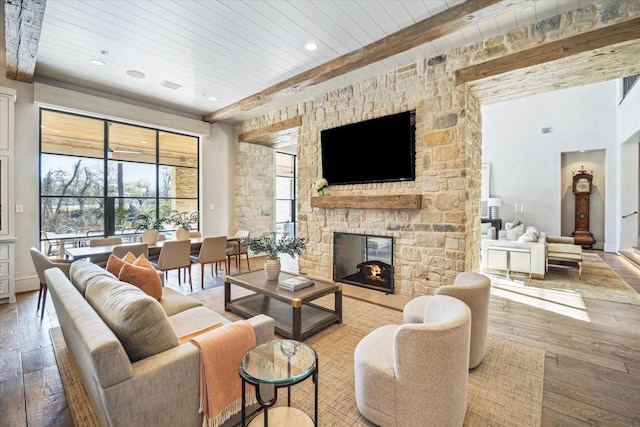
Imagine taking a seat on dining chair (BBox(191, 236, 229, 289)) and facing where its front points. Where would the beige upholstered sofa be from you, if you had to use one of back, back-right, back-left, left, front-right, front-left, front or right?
back-left

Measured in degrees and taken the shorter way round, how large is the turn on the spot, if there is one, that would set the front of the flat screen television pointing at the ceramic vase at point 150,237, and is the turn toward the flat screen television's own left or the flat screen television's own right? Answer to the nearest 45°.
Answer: approximately 45° to the flat screen television's own right

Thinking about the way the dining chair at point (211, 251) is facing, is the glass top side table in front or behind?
behind

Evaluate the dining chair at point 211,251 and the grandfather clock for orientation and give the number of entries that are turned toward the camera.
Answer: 1

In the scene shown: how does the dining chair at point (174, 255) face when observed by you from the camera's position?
facing away from the viewer and to the left of the viewer

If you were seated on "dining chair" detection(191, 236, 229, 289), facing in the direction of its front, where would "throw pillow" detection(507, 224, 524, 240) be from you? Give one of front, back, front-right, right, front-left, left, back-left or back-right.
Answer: back-right

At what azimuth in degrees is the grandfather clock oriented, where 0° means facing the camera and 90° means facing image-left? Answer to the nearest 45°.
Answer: approximately 0°

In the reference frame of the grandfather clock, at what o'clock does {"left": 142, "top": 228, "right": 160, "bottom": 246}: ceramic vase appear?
The ceramic vase is roughly at 1 o'clock from the grandfather clock.

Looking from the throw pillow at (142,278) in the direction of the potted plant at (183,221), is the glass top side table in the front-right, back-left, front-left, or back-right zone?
back-right

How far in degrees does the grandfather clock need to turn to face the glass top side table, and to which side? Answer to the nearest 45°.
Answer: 0° — it already faces it

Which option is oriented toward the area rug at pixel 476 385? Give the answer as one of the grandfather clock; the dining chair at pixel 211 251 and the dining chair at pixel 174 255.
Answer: the grandfather clock

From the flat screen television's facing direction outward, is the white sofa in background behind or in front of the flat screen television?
behind

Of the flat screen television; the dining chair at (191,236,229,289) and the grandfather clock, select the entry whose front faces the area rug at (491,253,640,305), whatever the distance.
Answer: the grandfather clock

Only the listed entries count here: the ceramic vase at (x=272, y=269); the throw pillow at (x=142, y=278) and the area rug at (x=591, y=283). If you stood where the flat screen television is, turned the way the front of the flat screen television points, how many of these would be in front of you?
2

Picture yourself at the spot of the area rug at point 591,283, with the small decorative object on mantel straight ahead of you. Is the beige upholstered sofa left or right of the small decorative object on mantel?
left
